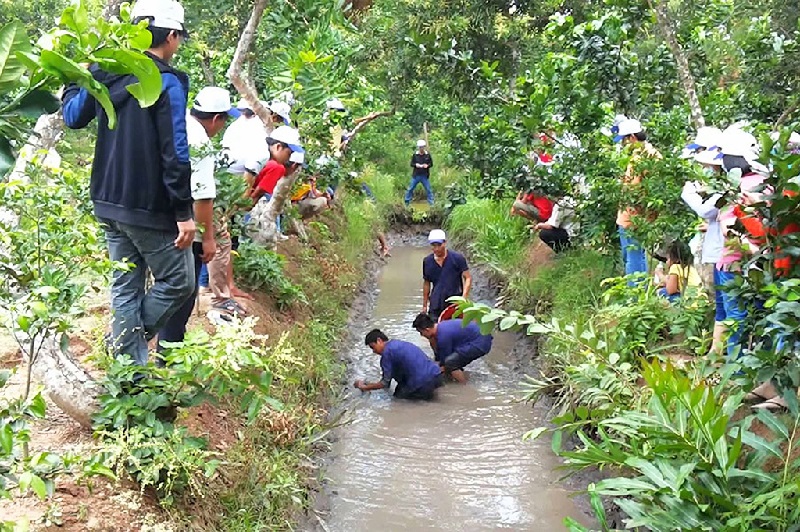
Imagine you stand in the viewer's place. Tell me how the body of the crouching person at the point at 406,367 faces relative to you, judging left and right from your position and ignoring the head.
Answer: facing to the left of the viewer

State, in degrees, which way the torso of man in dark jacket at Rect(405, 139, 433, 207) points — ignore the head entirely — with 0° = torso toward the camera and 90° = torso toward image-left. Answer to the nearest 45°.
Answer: approximately 0°

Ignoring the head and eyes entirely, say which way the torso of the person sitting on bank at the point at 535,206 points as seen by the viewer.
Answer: to the viewer's left

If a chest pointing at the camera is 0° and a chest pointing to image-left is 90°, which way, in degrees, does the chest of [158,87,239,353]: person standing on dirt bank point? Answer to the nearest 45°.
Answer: approximately 270°

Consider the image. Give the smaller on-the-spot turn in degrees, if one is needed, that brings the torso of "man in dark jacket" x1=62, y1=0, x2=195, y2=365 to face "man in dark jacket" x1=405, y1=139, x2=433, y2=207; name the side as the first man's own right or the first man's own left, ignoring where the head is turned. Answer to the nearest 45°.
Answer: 0° — they already face them

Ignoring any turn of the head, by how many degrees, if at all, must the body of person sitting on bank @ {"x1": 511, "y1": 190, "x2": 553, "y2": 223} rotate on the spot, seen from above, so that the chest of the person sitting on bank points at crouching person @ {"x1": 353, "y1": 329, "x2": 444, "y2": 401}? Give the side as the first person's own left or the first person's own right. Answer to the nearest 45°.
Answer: approximately 45° to the first person's own left

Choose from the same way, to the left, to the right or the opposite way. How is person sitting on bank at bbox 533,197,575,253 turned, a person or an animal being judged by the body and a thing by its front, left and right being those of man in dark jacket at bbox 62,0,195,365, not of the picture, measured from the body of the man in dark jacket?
to the left

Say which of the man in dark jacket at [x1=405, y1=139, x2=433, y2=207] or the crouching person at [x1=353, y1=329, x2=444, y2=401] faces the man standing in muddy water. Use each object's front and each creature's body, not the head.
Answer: the man in dark jacket

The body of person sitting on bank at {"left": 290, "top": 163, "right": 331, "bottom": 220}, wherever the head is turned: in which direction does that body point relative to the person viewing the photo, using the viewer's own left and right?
facing to the right of the viewer

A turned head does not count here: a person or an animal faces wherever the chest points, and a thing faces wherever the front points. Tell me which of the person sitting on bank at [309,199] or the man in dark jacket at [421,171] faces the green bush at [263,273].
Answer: the man in dark jacket

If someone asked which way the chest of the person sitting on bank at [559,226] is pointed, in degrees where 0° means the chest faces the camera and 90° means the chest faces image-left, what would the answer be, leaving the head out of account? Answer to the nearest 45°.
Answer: approximately 90°

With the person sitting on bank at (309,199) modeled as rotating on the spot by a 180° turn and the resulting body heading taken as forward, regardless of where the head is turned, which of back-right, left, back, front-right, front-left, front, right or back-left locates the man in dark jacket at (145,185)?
left

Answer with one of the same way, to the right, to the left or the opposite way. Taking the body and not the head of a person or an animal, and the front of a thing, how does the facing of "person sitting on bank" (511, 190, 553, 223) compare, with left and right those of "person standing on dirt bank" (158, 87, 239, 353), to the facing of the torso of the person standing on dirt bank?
the opposite way

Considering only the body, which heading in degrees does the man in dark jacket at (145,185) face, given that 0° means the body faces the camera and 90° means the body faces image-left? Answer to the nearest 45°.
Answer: approximately 225°
